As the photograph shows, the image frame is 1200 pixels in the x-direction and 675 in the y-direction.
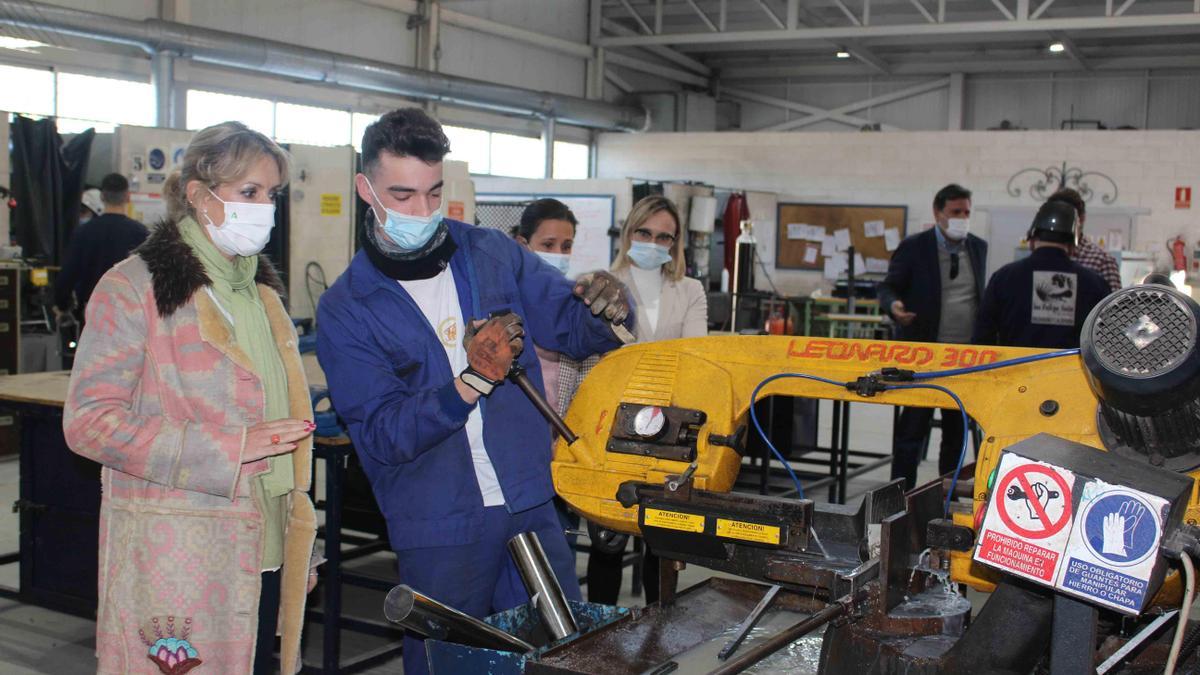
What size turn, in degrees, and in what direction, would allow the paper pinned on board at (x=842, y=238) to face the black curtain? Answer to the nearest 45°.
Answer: approximately 45° to its right

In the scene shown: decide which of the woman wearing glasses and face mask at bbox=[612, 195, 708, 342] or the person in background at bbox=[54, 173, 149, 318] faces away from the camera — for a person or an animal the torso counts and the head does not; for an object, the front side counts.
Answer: the person in background

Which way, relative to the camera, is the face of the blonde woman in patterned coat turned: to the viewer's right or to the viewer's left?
to the viewer's right

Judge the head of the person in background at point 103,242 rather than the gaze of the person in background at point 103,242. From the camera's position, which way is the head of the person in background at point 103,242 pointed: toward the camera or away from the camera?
away from the camera

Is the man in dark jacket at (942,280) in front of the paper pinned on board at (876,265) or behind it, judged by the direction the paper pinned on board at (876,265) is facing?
in front

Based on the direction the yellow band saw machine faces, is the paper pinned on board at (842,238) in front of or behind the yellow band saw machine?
behind

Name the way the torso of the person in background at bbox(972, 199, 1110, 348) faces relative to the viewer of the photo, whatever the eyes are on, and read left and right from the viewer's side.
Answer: facing away from the viewer

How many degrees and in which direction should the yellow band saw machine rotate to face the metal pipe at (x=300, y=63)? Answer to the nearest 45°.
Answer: approximately 135° to its right

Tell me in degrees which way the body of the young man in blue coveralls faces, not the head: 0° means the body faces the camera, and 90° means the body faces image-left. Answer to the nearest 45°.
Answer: approximately 315°

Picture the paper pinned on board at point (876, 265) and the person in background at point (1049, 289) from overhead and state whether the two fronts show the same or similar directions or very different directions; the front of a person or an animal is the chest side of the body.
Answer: very different directions

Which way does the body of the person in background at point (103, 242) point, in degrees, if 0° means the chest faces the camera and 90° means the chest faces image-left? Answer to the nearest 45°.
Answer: approximately 180°

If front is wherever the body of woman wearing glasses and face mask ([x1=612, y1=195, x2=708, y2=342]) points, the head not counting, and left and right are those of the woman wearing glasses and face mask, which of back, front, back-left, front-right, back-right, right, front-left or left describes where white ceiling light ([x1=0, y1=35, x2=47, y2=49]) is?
back-right
